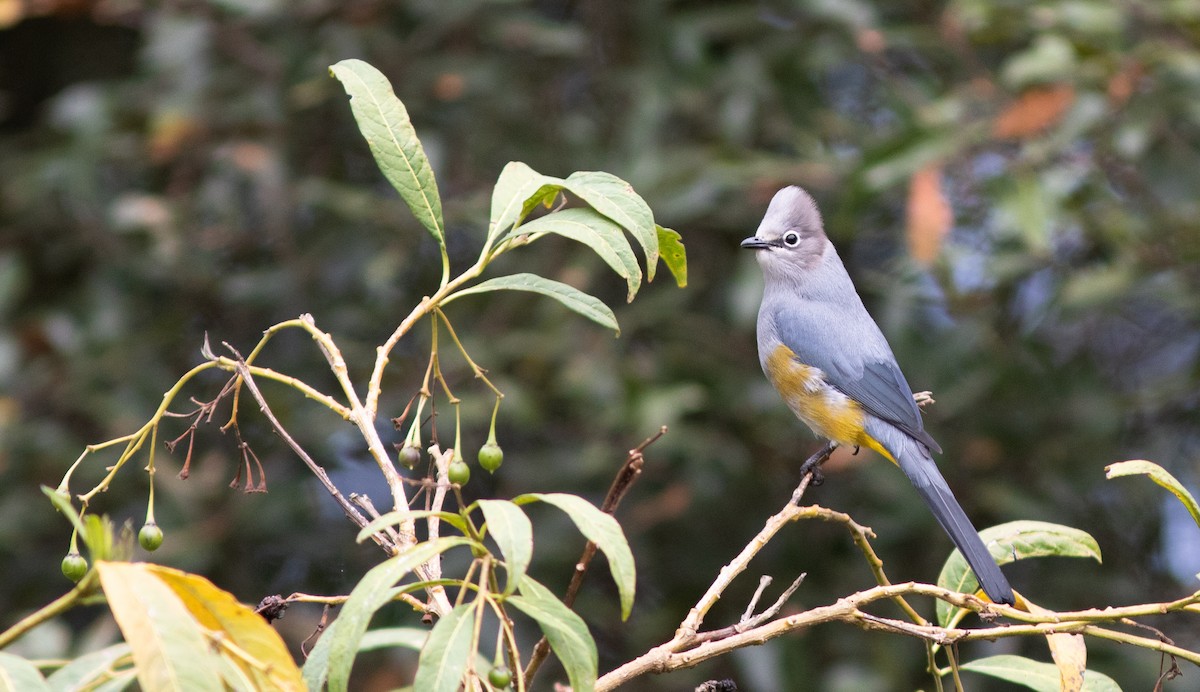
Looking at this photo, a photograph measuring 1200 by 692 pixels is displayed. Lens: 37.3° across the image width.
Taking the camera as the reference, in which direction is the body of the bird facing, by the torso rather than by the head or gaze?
to the viewer's left
